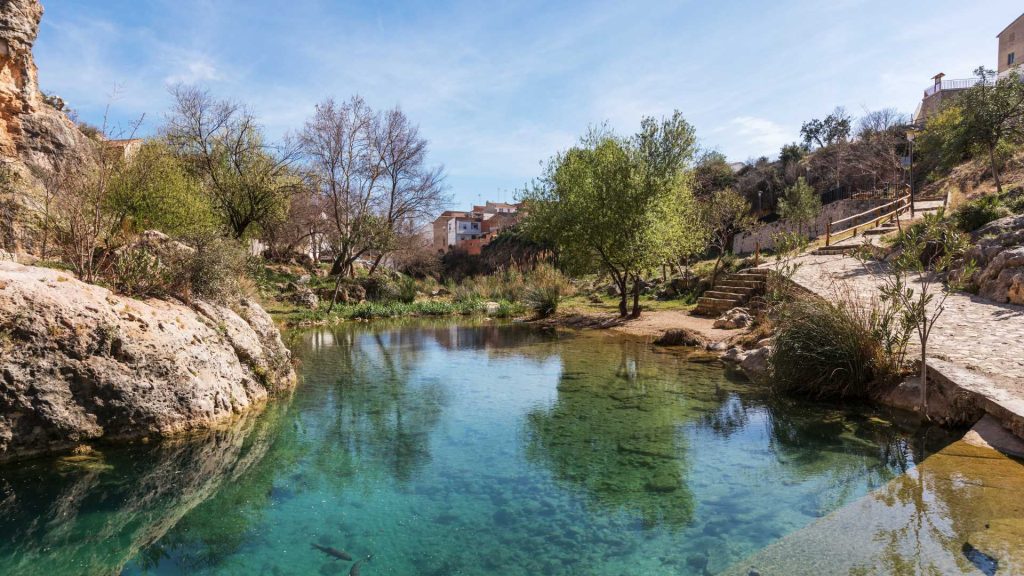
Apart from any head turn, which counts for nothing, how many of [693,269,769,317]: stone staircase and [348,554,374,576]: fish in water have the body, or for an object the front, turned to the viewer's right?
0

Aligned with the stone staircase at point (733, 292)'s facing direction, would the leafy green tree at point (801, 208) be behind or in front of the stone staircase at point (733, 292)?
behind

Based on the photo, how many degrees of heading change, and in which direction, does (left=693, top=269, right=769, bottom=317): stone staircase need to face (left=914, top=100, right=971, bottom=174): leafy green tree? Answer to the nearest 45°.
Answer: approximately 180°

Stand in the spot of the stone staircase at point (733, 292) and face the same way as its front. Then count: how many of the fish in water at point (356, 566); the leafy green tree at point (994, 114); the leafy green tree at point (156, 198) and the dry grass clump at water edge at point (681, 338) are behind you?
1

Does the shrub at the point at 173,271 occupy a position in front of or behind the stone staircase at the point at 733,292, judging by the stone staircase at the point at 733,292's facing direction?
in front

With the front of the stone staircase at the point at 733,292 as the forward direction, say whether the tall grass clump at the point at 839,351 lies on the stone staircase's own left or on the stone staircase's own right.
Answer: on the stone staircase's own left

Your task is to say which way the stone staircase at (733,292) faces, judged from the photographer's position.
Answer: facing the viewer and to the left of the viewer

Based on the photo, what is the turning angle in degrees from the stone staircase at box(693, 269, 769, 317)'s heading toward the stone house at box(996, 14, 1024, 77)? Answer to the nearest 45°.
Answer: approximately 180°

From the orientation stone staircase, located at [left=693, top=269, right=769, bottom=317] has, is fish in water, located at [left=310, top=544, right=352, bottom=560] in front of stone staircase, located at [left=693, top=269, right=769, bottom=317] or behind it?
in front
